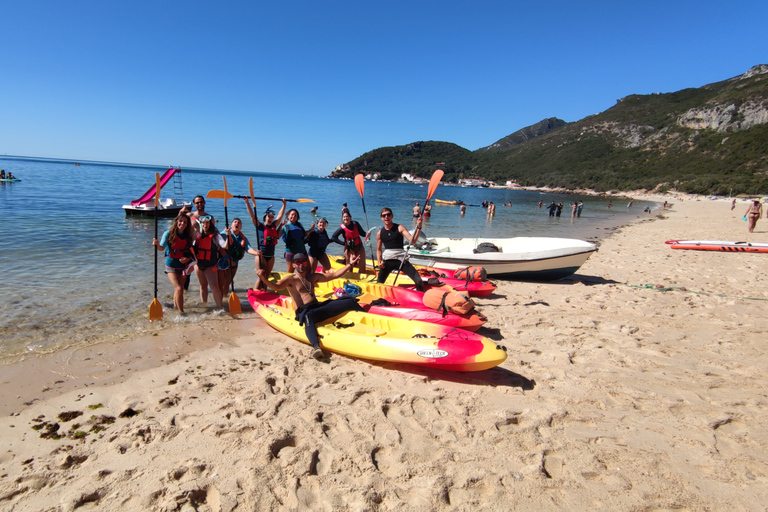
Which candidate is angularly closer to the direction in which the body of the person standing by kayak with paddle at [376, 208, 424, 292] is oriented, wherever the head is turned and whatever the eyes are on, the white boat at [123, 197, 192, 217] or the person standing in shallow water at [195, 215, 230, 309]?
the person standing in shallow water

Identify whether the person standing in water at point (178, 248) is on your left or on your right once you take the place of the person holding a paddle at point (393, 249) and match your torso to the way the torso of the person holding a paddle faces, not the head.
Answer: on your right

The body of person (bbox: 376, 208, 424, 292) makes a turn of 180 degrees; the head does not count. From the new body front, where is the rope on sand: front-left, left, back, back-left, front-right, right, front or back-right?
right

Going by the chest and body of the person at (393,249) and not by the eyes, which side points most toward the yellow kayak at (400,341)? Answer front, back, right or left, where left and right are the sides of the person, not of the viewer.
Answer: front

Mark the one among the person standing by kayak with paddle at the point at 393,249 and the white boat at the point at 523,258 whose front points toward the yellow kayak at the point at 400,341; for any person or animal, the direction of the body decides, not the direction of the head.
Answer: the person standing by kayak with paddle

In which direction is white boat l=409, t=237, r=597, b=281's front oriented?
to the viewer's right

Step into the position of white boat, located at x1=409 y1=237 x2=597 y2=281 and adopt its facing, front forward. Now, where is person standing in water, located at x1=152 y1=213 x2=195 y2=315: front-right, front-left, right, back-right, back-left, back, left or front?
back-right

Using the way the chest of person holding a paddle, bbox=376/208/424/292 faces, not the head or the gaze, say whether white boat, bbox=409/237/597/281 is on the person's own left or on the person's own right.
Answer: on the person's own left

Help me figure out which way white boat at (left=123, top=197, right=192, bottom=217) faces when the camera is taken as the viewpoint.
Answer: facing to the right of the viewer

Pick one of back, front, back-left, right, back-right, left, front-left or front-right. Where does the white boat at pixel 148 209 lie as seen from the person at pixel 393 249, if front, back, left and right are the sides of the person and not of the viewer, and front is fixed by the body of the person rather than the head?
back-right

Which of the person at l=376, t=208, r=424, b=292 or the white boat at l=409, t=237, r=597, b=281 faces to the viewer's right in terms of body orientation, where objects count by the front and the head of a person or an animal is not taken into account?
the white boat

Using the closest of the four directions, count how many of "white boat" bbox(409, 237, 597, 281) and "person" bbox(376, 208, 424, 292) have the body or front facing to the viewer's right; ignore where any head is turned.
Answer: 1

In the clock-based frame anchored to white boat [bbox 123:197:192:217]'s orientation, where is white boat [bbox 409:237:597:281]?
white boat [bbox 409:237:597:281] is roughly at 2 o'clock from white boat [bbox 123:197:192:217].

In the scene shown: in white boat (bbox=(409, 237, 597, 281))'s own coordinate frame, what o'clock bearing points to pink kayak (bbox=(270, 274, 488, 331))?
The pink kayak is roughly at 4 o'clock from the white boat.

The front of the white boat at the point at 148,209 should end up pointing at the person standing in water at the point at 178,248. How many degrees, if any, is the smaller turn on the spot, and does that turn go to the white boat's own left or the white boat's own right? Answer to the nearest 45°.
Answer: approximately 90° to the white boat's own right

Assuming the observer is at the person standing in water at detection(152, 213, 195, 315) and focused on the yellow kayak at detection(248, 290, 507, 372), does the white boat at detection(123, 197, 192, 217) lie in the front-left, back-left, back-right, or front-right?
back-left
